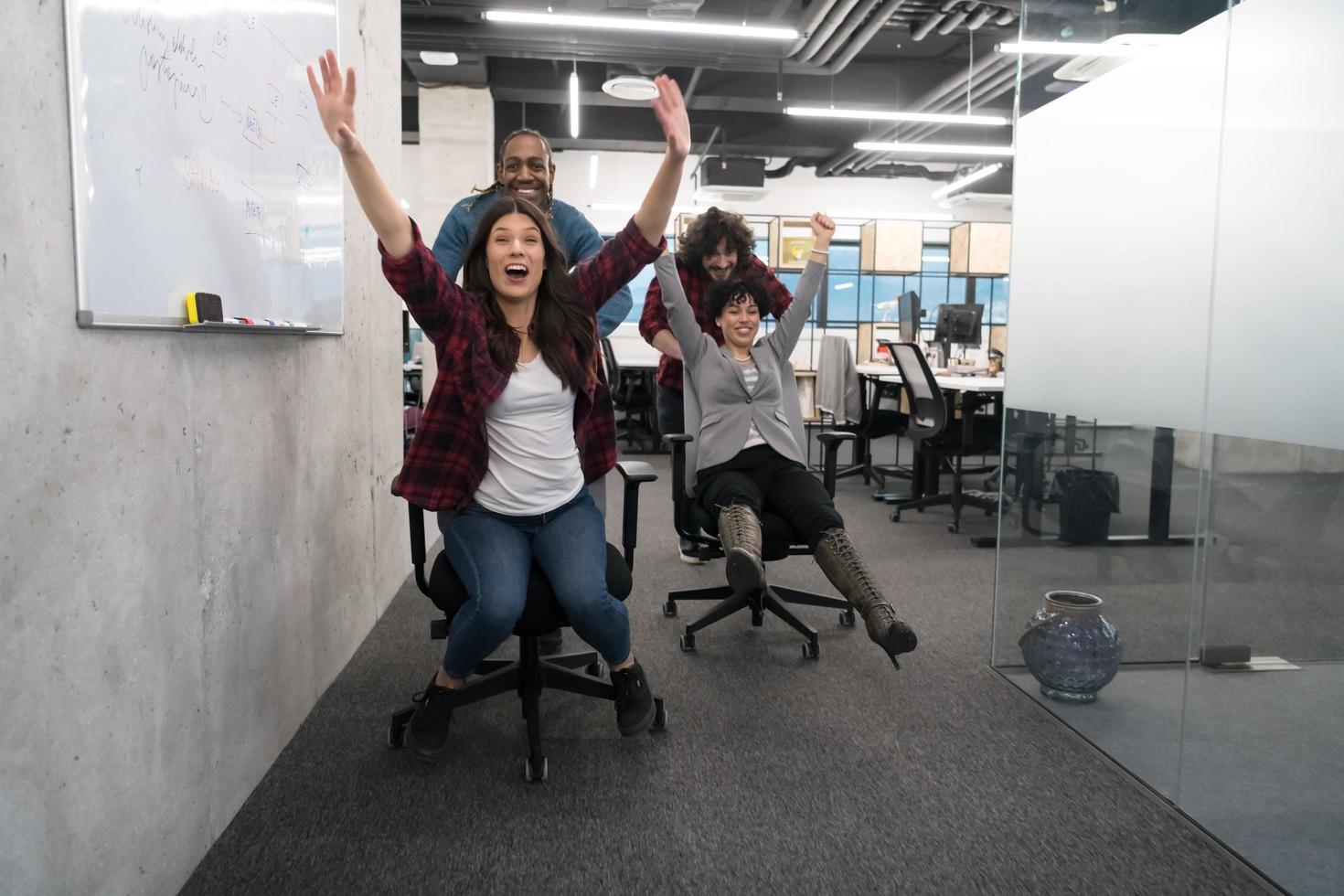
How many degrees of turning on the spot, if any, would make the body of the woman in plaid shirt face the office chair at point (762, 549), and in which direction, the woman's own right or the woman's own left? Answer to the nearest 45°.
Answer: approximately 135° to the woman's own left

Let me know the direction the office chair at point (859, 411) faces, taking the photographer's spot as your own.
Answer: facing away from the viewer and to the right of the viewer

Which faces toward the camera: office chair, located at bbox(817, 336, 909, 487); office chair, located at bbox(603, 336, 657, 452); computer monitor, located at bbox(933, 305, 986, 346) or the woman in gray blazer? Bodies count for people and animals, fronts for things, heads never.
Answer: the woman in gray blazer

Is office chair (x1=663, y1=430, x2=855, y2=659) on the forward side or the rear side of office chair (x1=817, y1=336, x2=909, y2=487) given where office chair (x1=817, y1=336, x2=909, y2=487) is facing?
on the rear side

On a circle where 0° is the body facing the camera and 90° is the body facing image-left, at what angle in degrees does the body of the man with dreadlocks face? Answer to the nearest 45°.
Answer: approximately 0°

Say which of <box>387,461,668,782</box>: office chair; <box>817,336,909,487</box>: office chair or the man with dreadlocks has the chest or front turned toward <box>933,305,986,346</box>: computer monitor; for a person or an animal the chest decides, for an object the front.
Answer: <box>817,336,909,487</box>: office chair

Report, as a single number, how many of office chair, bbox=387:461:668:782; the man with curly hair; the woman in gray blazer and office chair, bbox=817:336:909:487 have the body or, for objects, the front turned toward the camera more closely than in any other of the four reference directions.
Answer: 3

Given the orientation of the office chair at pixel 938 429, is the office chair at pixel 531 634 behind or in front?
behind

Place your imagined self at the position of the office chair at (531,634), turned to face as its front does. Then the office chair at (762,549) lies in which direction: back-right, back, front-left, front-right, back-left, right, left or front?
back-left

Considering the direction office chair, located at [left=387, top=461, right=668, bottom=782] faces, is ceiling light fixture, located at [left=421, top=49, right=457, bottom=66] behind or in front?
behind

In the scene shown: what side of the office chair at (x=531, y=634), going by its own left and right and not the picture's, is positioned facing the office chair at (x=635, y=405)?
back
